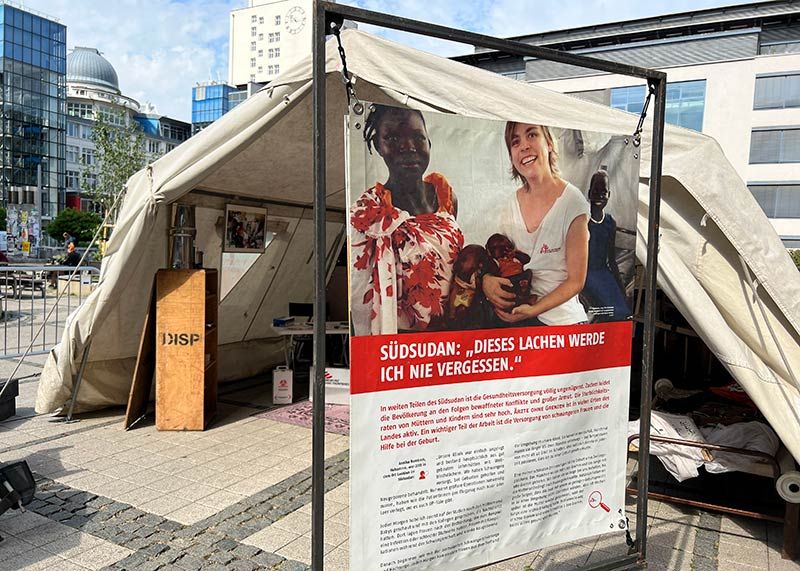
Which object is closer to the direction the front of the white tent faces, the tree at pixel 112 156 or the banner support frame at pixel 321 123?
the banner support frame

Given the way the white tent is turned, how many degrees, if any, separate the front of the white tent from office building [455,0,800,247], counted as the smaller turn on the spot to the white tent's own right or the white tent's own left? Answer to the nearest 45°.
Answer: approximately 135° to the white tent's own left

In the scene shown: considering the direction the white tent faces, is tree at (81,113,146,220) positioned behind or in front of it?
behind

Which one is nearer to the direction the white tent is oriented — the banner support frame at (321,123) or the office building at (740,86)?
the banner support frame

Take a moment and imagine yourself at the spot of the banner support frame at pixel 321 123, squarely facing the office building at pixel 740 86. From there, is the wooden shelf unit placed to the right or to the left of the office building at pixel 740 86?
left

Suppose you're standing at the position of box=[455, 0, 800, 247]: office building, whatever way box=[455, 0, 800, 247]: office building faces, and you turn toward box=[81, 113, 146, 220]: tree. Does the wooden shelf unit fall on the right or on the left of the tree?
left

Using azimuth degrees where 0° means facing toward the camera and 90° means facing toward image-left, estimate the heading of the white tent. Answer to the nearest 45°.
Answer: approximately 0°
